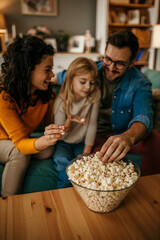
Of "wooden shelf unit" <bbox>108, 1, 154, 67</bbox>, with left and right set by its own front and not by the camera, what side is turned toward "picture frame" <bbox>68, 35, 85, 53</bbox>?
right

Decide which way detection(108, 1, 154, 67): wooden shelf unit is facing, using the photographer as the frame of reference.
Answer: facing the viewer

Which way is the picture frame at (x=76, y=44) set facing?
toward the camera

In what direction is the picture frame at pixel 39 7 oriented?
toward the camera

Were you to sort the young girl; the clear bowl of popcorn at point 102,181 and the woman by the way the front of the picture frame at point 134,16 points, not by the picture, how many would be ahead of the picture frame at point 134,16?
3

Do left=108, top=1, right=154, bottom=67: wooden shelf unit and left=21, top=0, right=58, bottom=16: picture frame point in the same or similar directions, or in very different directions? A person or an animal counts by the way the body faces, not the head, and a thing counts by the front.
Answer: same or similar directions

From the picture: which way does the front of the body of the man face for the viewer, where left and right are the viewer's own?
facing the viewer and to the left of the viewer

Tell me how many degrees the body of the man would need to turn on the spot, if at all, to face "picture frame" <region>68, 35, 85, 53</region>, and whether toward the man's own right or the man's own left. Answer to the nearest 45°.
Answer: approximately 135° to the man's own right

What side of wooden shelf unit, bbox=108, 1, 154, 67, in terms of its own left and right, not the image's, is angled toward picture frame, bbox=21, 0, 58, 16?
right

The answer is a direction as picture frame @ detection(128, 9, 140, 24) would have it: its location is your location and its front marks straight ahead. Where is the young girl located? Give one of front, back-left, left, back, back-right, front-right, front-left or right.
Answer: front

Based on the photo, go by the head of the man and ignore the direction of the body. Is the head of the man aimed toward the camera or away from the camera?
toward the camera

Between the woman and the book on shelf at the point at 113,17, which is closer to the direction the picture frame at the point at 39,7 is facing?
the woman
